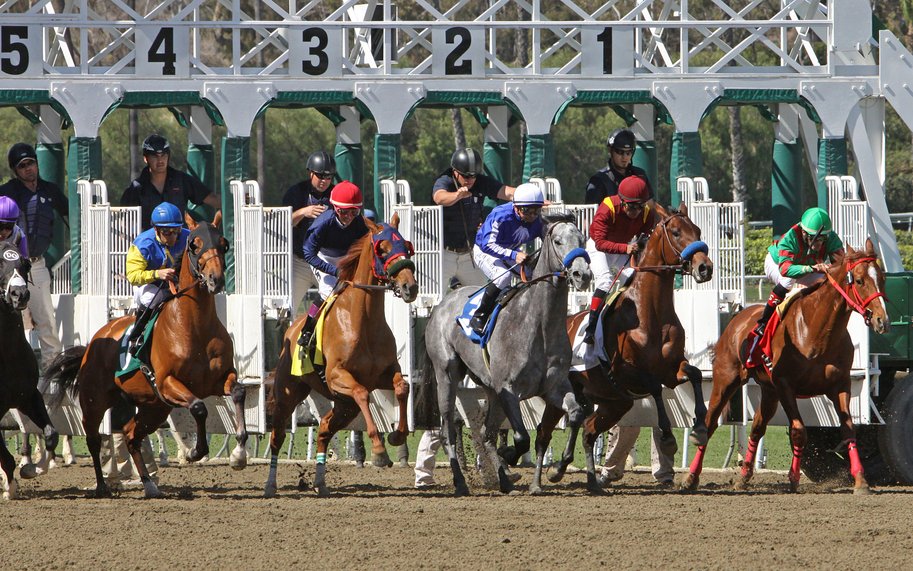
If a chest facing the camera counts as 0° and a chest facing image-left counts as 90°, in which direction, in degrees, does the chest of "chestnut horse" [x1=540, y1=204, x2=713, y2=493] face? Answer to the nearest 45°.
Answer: approximately 315°

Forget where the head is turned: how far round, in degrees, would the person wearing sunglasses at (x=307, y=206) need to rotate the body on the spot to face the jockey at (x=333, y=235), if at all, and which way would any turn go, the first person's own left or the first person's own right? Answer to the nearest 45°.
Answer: approximately 45° to the first person's own right

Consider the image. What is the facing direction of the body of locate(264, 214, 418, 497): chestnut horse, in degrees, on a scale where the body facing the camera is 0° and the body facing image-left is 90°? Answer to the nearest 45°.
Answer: approximately 315°

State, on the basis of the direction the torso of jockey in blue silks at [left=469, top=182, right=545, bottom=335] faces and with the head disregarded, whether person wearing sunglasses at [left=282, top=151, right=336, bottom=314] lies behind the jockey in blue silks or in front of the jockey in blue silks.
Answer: behind

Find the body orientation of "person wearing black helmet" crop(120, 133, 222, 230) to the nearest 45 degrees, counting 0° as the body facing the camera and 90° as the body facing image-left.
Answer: approximately 0°

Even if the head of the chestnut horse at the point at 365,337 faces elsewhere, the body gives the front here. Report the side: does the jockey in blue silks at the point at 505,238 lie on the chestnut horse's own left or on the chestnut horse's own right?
on the chestnut horse's own left

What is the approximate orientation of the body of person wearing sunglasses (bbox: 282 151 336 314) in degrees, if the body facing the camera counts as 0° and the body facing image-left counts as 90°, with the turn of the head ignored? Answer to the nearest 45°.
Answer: approximately 315°

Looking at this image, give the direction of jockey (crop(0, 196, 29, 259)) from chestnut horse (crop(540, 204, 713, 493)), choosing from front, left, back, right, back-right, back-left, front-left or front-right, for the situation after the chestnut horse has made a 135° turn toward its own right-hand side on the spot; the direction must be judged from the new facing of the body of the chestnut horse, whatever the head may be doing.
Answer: front
